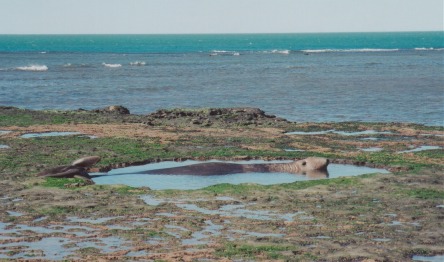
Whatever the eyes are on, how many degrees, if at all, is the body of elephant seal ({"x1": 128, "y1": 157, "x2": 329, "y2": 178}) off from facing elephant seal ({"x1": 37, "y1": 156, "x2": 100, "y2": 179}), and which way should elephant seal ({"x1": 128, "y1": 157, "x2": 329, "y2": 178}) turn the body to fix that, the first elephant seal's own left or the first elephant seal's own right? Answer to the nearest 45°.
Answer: approximately 180°

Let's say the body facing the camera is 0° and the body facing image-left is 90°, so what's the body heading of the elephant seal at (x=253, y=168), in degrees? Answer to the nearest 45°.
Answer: approximately 270°
